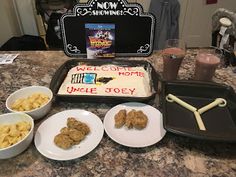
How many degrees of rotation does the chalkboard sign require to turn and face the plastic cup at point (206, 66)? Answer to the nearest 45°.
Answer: approximately 45° to its left

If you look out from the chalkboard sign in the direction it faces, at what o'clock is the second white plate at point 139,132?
The second white plate is roughly at 12 o'clock from the chalkboard sign.

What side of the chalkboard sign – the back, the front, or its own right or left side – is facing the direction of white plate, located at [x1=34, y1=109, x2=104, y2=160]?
front

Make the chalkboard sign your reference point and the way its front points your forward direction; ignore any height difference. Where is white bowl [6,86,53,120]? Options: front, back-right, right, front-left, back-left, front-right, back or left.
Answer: front-right

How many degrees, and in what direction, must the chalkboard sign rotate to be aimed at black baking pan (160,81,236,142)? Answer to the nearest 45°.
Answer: approximately 45° to its left

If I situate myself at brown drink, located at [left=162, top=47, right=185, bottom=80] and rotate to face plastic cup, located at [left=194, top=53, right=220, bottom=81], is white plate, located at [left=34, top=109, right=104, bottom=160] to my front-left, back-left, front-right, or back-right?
back-right

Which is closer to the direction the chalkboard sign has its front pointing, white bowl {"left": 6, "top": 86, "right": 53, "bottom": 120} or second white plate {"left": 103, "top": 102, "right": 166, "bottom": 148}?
the second white plate

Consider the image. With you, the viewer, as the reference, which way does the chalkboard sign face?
facing the viewer

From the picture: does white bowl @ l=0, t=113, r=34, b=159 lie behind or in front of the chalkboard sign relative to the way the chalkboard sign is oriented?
in front
